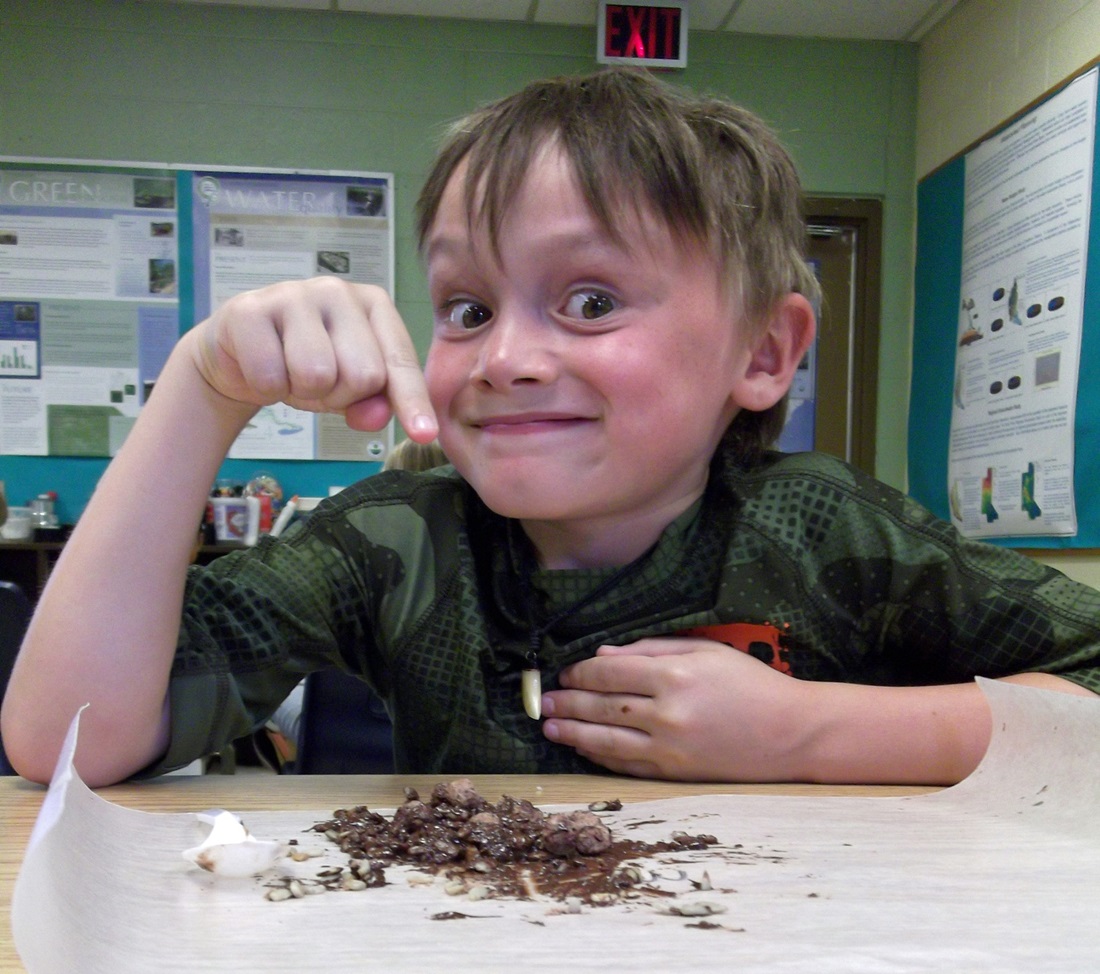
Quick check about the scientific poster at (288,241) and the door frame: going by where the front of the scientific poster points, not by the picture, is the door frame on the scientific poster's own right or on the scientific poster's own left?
on the scientific poster's own left

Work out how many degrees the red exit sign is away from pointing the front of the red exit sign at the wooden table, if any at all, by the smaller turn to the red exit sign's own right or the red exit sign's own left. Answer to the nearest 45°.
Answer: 0° — it already faces it

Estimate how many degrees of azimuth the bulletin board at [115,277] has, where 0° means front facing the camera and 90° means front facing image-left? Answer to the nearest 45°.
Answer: approximately 0°

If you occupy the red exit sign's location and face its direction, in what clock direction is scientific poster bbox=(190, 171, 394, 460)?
The scientific poster is roughly at 3 o'clock from the red exit sign.

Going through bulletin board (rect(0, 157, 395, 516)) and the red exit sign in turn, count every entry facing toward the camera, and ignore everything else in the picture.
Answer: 2

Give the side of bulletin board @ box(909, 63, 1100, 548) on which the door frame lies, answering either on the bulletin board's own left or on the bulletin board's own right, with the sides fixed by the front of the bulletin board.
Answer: on the bulletin board's own right

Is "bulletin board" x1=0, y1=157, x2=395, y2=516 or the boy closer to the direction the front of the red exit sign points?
the boy

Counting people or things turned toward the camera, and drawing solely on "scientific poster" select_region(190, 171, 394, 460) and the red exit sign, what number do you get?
2

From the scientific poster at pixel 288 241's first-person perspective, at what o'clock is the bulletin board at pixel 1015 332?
The bulletin board is roughly at 10 o'clock from the scientific poster.

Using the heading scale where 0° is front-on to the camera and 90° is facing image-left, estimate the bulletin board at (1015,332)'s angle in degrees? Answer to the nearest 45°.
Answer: approximately 45°
